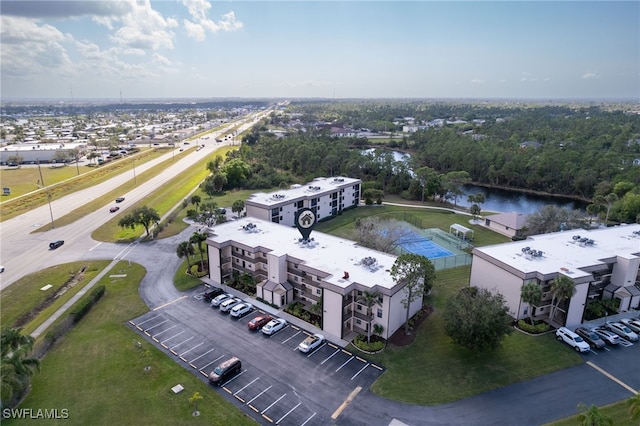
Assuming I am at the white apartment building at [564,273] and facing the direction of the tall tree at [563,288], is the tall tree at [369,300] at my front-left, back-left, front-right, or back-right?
front-right

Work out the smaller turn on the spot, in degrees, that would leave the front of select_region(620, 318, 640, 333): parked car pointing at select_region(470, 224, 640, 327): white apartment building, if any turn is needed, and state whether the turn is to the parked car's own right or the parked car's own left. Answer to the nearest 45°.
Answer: approximately 45° to the parked car's own left

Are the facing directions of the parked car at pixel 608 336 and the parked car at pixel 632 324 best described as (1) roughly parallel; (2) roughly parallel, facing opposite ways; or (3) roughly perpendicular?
roughly parallel

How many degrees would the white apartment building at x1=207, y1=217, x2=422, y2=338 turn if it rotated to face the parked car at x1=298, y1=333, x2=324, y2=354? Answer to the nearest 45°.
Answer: approximately 45° to its left

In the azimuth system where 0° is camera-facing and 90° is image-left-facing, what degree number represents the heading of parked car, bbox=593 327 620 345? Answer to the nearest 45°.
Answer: approximately 135°

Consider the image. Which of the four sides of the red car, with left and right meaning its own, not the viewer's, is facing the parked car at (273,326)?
right

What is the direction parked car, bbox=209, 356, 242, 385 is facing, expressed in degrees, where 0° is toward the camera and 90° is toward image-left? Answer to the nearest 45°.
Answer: approximately 45°

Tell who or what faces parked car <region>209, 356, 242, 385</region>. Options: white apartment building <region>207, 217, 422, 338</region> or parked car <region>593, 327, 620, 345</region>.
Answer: the white apartment building

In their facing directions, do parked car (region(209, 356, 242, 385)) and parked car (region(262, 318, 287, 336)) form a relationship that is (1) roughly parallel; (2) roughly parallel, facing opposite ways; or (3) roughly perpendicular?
roughly parallel, facing opposite ways

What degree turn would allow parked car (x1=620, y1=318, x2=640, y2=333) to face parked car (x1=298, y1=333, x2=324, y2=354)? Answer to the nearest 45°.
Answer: approximately 90° to its left

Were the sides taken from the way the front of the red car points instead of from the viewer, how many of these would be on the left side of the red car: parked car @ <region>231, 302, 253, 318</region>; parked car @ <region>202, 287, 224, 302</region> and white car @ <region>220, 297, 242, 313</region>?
3

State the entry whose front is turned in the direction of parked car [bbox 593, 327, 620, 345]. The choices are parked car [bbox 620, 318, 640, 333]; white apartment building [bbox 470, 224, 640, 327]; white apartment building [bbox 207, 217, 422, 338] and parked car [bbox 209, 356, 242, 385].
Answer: white apartment building [bbox 470, 224, 640, 327]

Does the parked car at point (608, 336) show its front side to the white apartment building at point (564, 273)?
yes

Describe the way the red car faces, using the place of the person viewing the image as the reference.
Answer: facing away from the viewer and to the right of the viewer

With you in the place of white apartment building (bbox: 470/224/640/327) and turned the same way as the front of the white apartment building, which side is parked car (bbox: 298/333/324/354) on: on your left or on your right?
on your right

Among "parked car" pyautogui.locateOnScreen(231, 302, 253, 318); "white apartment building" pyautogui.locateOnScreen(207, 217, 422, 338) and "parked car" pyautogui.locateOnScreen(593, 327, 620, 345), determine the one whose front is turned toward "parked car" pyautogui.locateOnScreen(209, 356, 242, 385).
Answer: the white apartment building

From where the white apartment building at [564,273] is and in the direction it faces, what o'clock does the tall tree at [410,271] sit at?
The tall tree is roughly at 3 o'clock from the white apartment building.

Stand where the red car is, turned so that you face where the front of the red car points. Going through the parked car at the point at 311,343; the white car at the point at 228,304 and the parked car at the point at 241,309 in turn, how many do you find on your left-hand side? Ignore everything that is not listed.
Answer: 2

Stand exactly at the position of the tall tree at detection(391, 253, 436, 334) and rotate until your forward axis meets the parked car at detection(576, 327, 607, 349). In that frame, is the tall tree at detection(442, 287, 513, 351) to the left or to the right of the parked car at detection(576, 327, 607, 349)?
right
